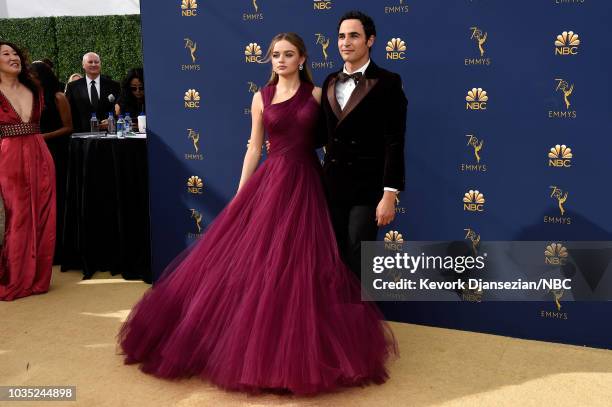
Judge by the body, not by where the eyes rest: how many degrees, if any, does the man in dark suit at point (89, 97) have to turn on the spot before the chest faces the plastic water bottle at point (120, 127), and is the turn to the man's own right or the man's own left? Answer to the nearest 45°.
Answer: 0° — they already face it

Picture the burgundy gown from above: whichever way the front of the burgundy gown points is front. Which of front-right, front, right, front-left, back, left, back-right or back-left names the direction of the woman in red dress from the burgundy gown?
back-right

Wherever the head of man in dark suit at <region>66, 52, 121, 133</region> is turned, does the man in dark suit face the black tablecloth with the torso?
yes

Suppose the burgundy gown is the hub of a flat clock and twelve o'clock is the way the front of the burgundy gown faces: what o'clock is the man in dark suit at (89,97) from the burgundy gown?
The man in dark suit is roughly at 5 o'clock from the burgundy gown.

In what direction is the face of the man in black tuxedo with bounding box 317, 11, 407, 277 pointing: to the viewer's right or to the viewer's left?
to the viewer's left

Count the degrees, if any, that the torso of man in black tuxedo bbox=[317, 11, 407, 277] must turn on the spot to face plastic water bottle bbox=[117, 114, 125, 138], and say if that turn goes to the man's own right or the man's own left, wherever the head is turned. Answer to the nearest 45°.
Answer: approximately 90° to the man's own right

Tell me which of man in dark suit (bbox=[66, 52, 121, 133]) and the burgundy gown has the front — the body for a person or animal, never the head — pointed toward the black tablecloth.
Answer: the man in dark suit

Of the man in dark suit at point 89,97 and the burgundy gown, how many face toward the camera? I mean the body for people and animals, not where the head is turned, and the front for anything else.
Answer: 2

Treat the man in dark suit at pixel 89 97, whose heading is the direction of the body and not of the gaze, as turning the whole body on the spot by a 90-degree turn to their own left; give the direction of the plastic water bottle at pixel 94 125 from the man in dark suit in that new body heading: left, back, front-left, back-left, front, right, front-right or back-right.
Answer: right

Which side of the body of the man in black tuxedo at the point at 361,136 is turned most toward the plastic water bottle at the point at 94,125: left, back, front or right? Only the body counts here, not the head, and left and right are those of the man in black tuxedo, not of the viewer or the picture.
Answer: right

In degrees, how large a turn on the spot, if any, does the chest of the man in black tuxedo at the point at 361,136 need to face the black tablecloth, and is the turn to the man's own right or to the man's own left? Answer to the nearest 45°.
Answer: approximately 90° to the man's own right
